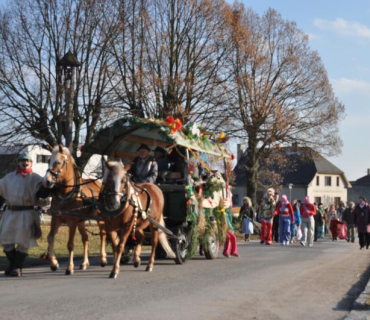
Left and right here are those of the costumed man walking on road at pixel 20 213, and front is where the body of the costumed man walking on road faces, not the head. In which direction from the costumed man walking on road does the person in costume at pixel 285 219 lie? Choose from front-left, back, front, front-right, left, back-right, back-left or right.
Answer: back-left

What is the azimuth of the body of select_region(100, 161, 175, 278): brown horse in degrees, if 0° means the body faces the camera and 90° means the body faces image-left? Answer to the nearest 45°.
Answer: approximately 45°

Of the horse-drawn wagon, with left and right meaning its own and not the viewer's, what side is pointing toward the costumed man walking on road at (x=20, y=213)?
front

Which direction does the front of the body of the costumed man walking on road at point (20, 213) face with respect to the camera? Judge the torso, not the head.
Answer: toward the camera

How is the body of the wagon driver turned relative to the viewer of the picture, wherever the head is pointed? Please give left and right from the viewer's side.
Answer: facing the viewer and to the left of the viewer

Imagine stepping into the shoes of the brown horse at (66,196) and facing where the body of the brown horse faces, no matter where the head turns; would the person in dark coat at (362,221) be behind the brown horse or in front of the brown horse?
behind

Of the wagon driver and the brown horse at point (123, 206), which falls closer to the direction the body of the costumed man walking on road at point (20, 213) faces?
the brown horse

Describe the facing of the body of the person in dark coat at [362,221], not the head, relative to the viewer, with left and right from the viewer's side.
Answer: facing the viewer
